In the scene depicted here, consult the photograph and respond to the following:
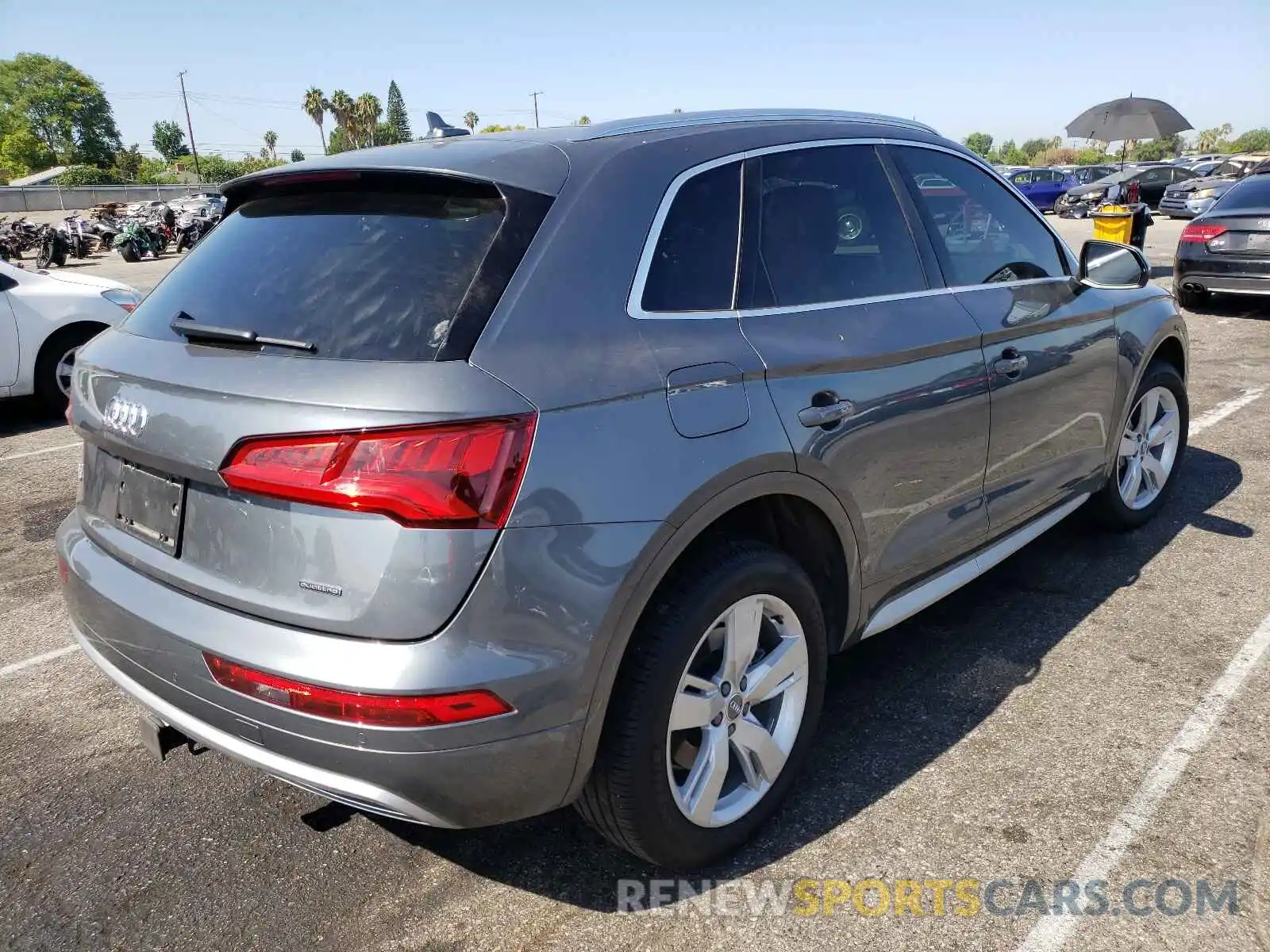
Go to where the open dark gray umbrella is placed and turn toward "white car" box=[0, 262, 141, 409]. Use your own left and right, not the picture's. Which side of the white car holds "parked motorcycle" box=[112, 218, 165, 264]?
right

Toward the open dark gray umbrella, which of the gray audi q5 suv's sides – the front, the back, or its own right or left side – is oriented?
front

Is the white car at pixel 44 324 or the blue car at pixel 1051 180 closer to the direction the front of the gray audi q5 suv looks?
the blue car

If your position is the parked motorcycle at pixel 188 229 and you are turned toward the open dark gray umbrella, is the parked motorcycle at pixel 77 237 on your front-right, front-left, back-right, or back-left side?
back-right

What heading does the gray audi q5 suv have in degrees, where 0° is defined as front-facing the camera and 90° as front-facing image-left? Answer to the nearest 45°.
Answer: approximately 225°

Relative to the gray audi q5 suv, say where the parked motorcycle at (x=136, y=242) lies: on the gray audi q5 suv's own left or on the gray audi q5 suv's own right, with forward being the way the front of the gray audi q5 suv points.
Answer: on the gray audi q5 suv's own left

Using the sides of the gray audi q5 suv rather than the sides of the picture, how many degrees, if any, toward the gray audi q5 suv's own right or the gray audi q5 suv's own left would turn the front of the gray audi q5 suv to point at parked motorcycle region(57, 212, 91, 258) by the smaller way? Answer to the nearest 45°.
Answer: approximately 90° to the gray audi q5 suv's own left

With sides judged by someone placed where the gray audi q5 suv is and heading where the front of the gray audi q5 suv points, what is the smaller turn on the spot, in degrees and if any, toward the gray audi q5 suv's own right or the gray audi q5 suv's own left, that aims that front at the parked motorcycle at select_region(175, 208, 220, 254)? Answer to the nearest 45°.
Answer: approximately 90° to the gray audi q5 suv's own left

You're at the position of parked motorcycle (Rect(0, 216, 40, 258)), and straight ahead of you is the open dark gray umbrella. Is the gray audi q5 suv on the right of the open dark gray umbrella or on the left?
right

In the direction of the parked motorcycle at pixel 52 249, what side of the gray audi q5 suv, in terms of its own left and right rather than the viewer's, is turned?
left
